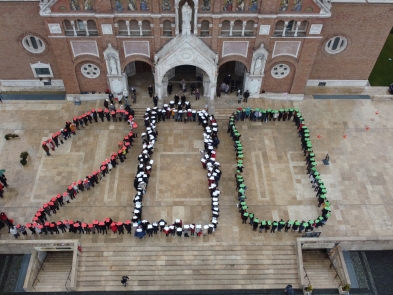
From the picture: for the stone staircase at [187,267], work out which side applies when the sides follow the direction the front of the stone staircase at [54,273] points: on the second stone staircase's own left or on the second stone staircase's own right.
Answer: on the second stone staircase's own left

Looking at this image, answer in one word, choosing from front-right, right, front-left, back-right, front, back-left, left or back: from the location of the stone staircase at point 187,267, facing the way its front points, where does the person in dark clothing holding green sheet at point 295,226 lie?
left
